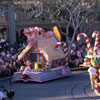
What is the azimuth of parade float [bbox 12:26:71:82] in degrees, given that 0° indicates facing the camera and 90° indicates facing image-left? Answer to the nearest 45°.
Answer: approximately 45°
